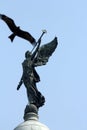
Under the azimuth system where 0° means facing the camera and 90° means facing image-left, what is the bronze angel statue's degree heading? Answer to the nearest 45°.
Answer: approximately 45°
